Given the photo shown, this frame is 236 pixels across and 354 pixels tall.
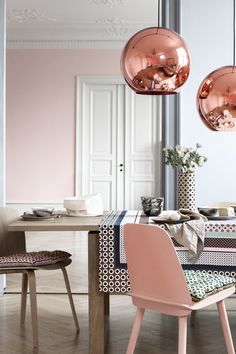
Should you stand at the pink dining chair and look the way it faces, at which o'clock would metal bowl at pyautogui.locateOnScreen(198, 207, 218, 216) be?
The metal bowl is roughly at 11 o'clock from the pink dining chair.

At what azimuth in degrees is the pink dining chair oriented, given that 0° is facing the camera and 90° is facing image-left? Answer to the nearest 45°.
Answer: approximately 225°
